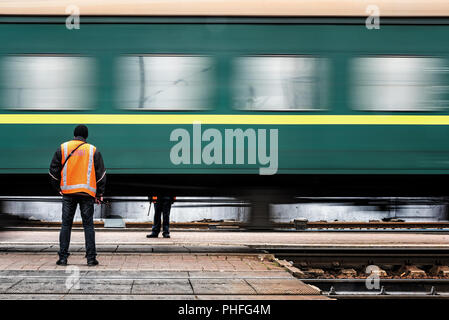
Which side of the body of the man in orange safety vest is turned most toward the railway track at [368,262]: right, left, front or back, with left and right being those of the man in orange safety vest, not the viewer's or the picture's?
right

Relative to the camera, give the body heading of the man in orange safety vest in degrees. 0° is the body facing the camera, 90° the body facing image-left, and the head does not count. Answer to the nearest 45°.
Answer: approximately 180°
